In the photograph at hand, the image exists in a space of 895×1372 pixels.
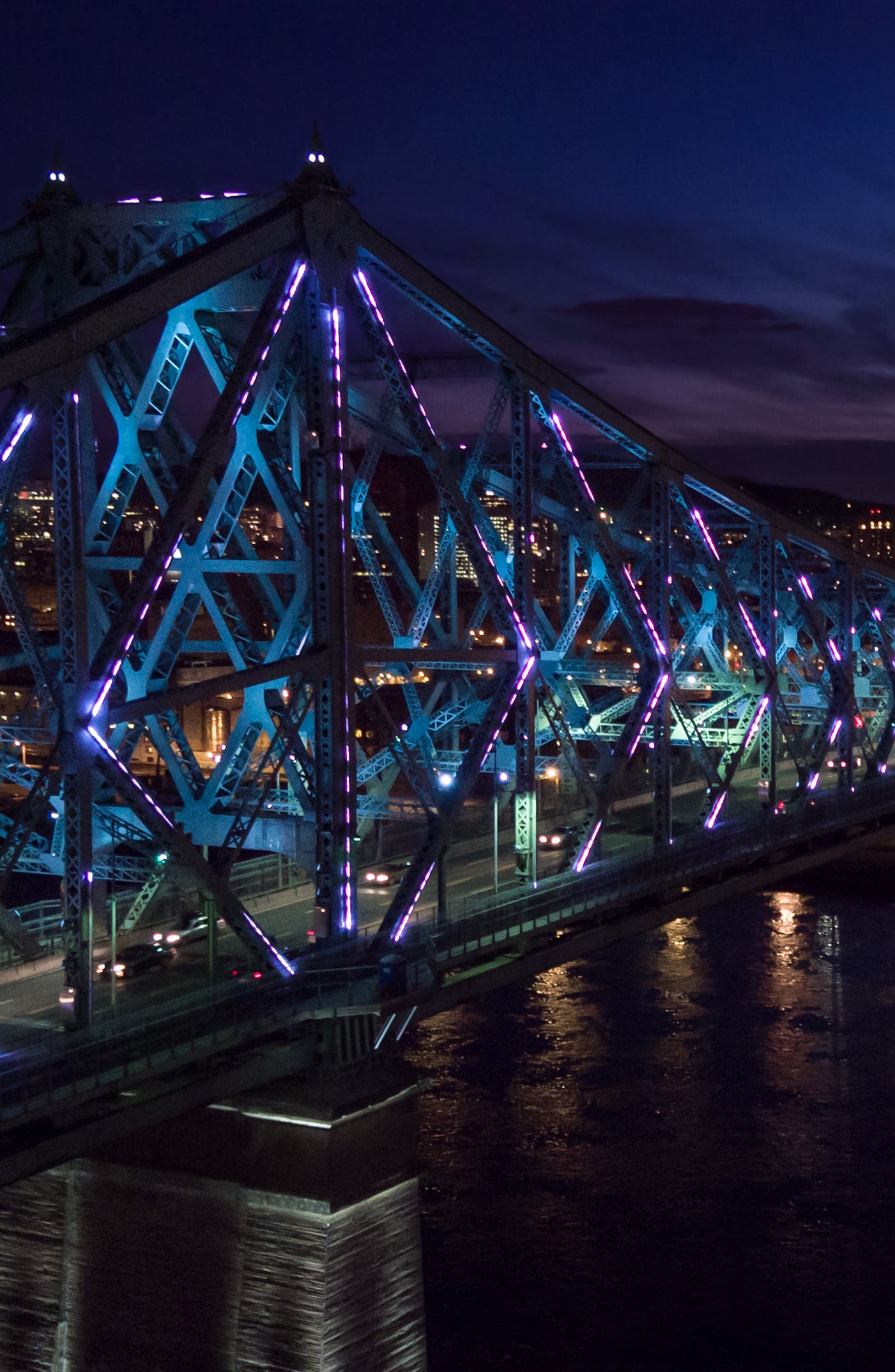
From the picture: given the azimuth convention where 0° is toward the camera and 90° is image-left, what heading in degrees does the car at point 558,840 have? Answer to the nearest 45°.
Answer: approximately 45°

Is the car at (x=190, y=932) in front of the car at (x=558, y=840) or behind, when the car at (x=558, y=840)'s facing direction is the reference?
in front

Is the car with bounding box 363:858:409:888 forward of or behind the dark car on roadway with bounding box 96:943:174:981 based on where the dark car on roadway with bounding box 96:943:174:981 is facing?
behind

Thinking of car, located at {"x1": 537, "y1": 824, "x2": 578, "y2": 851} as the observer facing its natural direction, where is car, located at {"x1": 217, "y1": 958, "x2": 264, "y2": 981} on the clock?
car, located at {"x1": 217, "y1": 958, "x2": 264, "y2": 981} is roughly at 11 o'clock from car, located at {"x1": 537, "y1": 824, "x2": 578, "y2": 851}.

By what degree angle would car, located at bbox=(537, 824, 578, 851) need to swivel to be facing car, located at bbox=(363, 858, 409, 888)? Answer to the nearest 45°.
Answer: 0° — it already faces it

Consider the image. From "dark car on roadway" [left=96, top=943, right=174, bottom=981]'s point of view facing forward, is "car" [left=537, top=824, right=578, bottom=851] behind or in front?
behind

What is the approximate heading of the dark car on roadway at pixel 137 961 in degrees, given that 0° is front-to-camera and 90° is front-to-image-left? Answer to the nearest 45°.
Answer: approximately 45°
